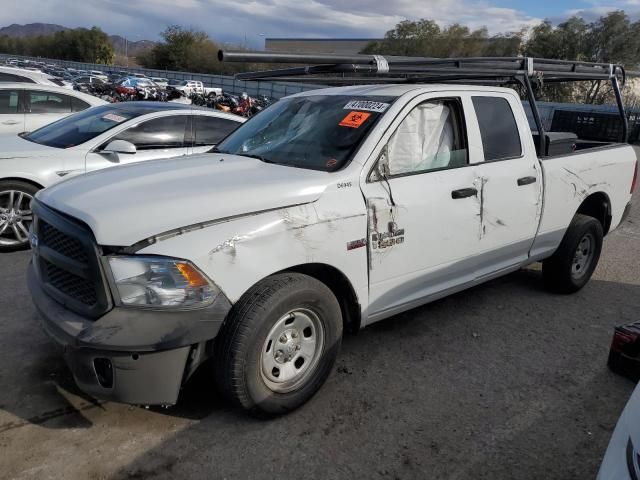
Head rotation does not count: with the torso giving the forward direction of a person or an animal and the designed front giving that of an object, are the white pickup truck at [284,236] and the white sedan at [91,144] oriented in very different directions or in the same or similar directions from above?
same or similar directions

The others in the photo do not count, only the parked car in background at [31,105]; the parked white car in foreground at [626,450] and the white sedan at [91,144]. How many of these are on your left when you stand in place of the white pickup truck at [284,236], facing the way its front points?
1

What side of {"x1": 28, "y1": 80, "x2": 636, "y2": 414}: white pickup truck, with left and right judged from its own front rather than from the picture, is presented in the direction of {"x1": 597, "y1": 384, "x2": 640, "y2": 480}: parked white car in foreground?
left

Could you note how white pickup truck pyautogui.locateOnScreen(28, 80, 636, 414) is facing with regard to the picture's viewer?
facing the viewer and to the left of the viewer

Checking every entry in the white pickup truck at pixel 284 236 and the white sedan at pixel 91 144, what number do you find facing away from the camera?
0

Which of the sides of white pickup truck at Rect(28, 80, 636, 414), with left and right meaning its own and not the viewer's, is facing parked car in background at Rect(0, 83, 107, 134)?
right

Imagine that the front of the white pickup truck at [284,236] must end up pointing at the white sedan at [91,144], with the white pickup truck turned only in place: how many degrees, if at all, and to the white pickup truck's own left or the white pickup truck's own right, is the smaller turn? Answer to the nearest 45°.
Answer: approximately 90° to the white pickup truck's own right

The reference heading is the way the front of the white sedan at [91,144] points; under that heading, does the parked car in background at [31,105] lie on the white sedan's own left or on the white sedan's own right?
on the white sedan's own right

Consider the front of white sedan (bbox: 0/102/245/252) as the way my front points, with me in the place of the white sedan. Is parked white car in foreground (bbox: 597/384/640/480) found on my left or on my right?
on my left
